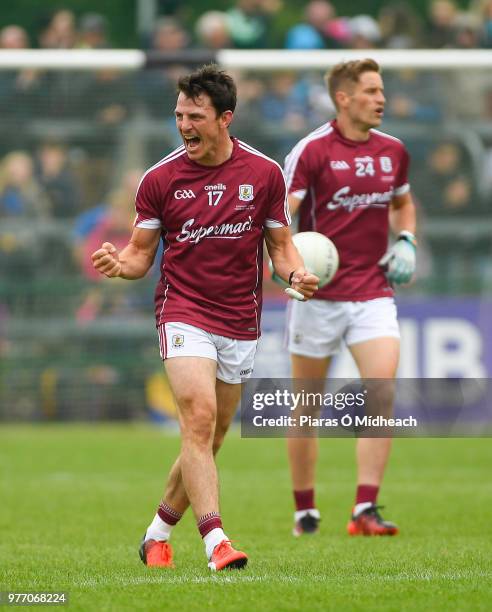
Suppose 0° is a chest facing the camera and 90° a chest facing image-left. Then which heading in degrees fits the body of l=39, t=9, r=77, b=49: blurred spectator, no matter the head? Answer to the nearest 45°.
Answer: approximately 0°

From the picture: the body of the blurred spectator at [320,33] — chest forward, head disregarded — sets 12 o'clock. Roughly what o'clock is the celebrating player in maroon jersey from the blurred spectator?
The celebrating player in maroon jersey is roughly at 12 o'clock from the blurred spectator.

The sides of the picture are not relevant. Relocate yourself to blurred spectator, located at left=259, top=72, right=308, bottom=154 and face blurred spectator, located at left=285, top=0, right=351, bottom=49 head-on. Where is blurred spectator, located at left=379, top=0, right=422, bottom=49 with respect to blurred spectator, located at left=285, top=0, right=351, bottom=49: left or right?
right

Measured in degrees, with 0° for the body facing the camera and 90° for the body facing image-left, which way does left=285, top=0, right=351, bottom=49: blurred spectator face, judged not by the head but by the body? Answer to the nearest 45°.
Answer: approximately 0°

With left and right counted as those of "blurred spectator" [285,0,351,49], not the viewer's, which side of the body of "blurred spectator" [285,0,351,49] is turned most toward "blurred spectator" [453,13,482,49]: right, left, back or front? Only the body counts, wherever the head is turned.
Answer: left
